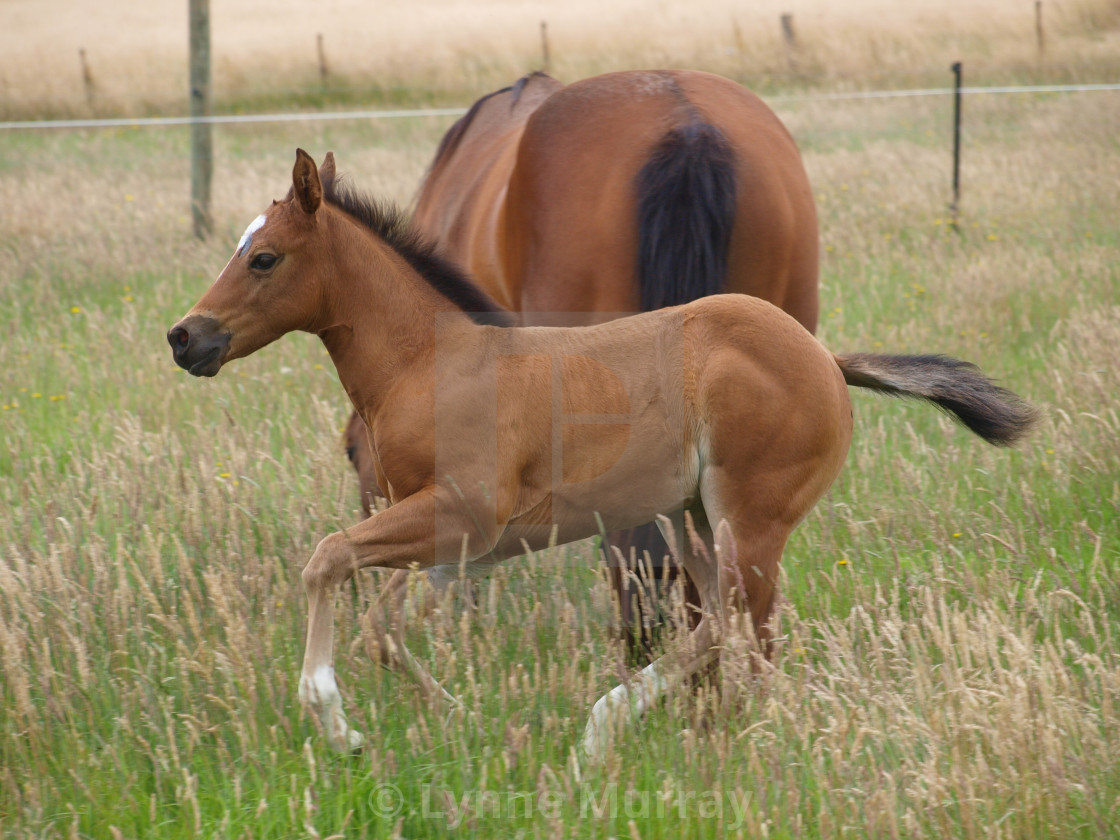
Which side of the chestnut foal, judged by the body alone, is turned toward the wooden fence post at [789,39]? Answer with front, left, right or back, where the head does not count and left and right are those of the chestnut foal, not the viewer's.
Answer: right

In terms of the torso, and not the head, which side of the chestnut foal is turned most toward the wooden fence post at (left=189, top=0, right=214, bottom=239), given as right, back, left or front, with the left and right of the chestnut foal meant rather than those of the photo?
right

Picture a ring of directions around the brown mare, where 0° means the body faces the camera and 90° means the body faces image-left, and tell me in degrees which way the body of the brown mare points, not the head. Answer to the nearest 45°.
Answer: approximately 135°

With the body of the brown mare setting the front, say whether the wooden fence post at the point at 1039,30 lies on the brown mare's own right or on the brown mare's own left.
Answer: on the brown mare's own right

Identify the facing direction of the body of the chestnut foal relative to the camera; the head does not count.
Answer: to the viewer's left

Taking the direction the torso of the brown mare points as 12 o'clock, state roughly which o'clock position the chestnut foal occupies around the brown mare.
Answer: The chestnut foal is roughly at 8 o'clock from the brown mare.

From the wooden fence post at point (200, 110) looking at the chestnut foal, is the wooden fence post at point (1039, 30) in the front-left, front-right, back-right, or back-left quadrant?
back-left

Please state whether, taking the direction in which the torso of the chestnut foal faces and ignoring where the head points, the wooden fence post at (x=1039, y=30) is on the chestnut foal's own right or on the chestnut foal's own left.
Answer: on the chestnut foal's own right
